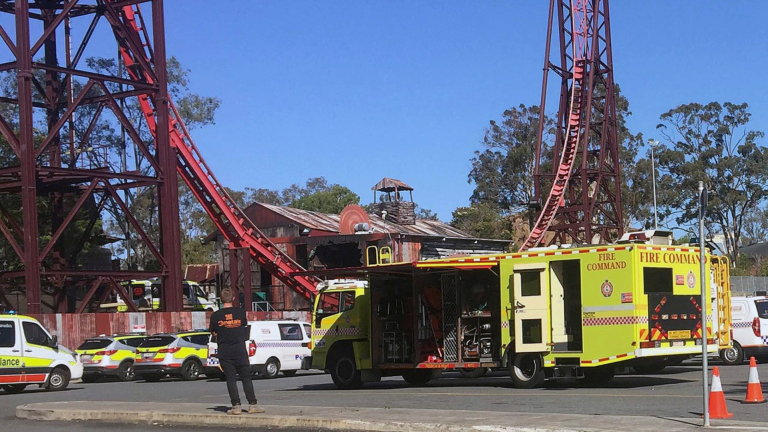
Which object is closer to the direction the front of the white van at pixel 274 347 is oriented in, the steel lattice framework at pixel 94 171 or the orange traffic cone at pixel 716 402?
the steel lattice framework

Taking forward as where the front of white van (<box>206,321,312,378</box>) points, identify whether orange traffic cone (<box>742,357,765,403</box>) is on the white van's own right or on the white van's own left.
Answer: on the white van's own right

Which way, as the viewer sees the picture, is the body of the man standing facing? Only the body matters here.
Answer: away from the camera

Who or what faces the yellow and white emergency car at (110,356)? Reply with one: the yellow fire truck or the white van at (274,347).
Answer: the yellow fire truck

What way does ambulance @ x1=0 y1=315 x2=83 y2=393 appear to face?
to the viewer's right

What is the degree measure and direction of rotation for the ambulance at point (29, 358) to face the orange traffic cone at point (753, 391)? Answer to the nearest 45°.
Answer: approximately 45° to its right
